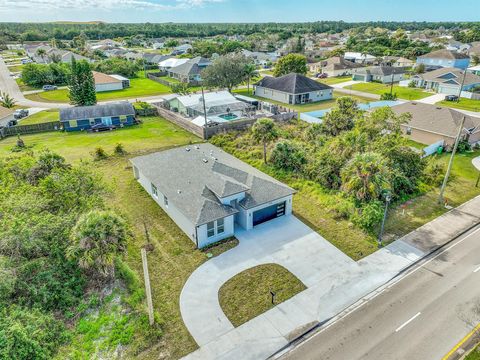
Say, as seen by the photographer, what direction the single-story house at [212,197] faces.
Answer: facing the viewer and to the right of the viewer

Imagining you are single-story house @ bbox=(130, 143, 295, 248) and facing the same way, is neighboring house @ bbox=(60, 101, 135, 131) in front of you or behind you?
behind

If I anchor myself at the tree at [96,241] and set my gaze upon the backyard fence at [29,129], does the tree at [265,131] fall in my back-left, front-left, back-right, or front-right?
front-right

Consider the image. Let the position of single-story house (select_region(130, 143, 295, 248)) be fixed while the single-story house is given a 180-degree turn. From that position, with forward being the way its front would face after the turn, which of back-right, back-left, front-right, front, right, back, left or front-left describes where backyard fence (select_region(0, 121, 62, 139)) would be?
front

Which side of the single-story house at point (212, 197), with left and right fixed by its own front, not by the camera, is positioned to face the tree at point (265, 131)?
left

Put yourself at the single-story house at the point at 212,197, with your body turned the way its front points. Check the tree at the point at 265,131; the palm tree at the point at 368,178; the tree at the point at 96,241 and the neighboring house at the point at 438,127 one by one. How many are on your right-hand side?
1

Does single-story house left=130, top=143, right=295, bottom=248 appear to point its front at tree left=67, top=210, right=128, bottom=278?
no

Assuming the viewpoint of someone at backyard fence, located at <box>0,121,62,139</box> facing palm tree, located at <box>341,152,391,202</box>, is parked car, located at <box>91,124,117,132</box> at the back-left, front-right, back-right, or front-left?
front-left

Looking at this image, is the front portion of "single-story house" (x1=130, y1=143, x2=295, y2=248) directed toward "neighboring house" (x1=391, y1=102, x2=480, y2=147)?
no

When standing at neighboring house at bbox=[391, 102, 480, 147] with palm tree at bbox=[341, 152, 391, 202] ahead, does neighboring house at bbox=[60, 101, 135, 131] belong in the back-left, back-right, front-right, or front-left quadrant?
front-right

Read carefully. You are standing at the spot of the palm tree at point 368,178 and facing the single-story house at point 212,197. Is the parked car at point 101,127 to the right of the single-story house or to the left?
right

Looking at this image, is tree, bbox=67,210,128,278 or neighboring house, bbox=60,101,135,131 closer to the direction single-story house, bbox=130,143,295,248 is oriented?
the tree

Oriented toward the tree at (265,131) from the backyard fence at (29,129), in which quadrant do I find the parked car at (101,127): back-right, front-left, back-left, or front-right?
front-left

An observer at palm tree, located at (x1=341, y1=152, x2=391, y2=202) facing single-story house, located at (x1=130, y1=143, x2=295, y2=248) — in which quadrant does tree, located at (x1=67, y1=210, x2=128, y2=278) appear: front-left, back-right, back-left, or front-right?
front-left

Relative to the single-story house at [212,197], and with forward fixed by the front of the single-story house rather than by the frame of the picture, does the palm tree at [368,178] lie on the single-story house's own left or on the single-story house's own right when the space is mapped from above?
on the single-story house's own left

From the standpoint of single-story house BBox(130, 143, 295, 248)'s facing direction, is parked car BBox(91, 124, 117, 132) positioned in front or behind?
behind

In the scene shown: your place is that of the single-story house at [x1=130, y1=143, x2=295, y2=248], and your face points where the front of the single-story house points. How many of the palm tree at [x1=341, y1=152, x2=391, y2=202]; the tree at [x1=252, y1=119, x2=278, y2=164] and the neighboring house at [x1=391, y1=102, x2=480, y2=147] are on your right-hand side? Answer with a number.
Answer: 0
